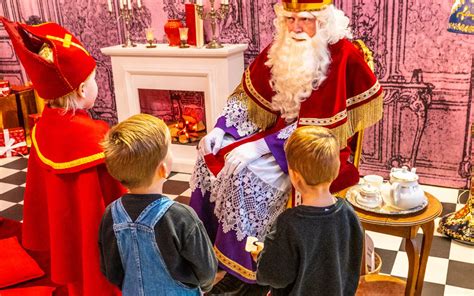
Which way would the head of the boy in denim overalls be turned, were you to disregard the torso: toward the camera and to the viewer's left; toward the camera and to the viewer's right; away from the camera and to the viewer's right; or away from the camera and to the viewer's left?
away from the camera and to the viewer's right

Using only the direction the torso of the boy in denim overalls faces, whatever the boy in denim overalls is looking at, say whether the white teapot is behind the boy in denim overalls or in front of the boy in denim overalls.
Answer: in front

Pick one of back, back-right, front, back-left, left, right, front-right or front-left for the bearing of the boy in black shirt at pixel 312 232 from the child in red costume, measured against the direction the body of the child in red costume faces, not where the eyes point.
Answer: right

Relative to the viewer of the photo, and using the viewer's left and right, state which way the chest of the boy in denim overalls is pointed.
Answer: facing away from the viewer and to the right of the viewer

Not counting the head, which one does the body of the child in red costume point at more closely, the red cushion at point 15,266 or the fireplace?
the fireplace

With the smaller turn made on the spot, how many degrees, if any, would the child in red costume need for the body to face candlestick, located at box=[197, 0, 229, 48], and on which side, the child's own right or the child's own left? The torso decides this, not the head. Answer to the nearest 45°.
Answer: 0° — they already face it

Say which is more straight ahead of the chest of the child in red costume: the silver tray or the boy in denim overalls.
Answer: the silver tray

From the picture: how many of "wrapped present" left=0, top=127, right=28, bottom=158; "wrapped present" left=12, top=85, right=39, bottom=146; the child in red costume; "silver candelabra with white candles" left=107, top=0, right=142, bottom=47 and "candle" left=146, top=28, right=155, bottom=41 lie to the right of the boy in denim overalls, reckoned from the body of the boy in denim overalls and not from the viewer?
0

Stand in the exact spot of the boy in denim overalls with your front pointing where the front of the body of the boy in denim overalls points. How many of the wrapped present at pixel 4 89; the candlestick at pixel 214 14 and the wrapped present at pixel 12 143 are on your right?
0

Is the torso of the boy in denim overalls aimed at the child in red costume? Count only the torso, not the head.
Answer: no

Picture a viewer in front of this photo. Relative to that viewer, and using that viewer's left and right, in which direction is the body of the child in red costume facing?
facing away from the viewer and to the right of the viewer

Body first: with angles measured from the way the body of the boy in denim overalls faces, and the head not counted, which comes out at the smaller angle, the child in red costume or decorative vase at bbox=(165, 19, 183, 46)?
the decorative vase

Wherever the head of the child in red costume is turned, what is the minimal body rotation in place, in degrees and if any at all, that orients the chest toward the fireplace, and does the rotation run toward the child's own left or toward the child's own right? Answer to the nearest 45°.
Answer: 0° — they already face it

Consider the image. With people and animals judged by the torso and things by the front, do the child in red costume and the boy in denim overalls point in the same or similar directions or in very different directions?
same or similar directions

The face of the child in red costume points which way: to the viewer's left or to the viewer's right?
to the viewer's right

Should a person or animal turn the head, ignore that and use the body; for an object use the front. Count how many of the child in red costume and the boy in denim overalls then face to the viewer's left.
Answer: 0

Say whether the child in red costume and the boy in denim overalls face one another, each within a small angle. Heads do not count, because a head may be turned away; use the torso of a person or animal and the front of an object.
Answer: no

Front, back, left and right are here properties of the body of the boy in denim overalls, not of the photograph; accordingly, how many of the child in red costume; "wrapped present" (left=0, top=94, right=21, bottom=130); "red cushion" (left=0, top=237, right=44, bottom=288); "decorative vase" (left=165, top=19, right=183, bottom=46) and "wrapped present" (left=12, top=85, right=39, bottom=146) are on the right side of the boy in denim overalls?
0

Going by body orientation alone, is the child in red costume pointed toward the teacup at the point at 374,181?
no

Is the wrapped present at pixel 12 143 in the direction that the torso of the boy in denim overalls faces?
no

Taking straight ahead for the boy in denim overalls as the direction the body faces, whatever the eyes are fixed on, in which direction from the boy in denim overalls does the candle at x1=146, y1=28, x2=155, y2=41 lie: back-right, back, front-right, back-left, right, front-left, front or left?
front-left
